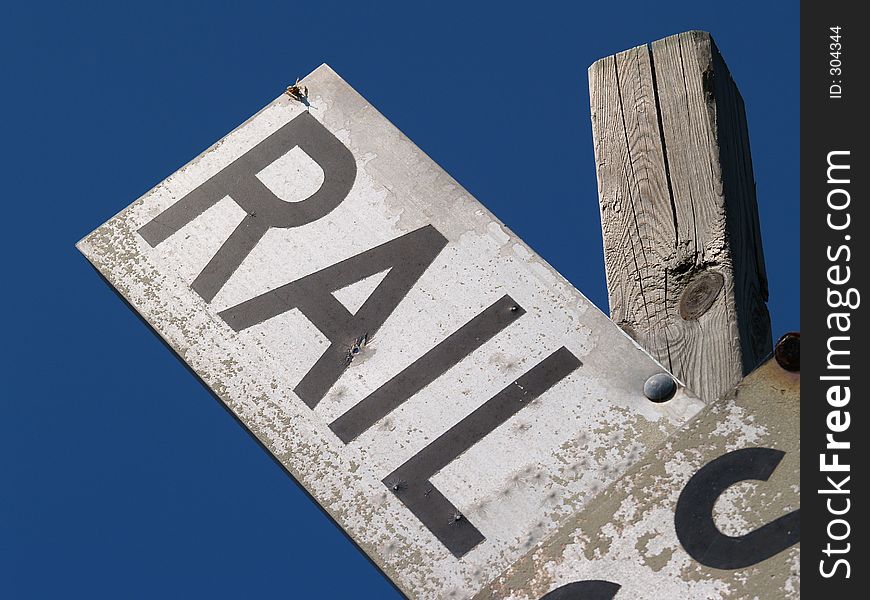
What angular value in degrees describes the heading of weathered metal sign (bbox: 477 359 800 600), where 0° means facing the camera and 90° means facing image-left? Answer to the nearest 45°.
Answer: approximately 0°
